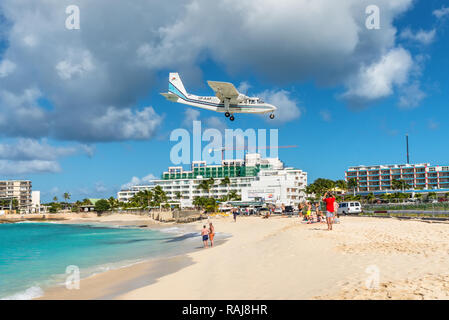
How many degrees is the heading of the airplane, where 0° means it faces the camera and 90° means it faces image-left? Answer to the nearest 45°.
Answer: approximately 270°

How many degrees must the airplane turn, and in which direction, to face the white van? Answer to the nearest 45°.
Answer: approximately 45° to its left

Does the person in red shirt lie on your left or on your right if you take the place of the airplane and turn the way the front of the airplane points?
on your right
